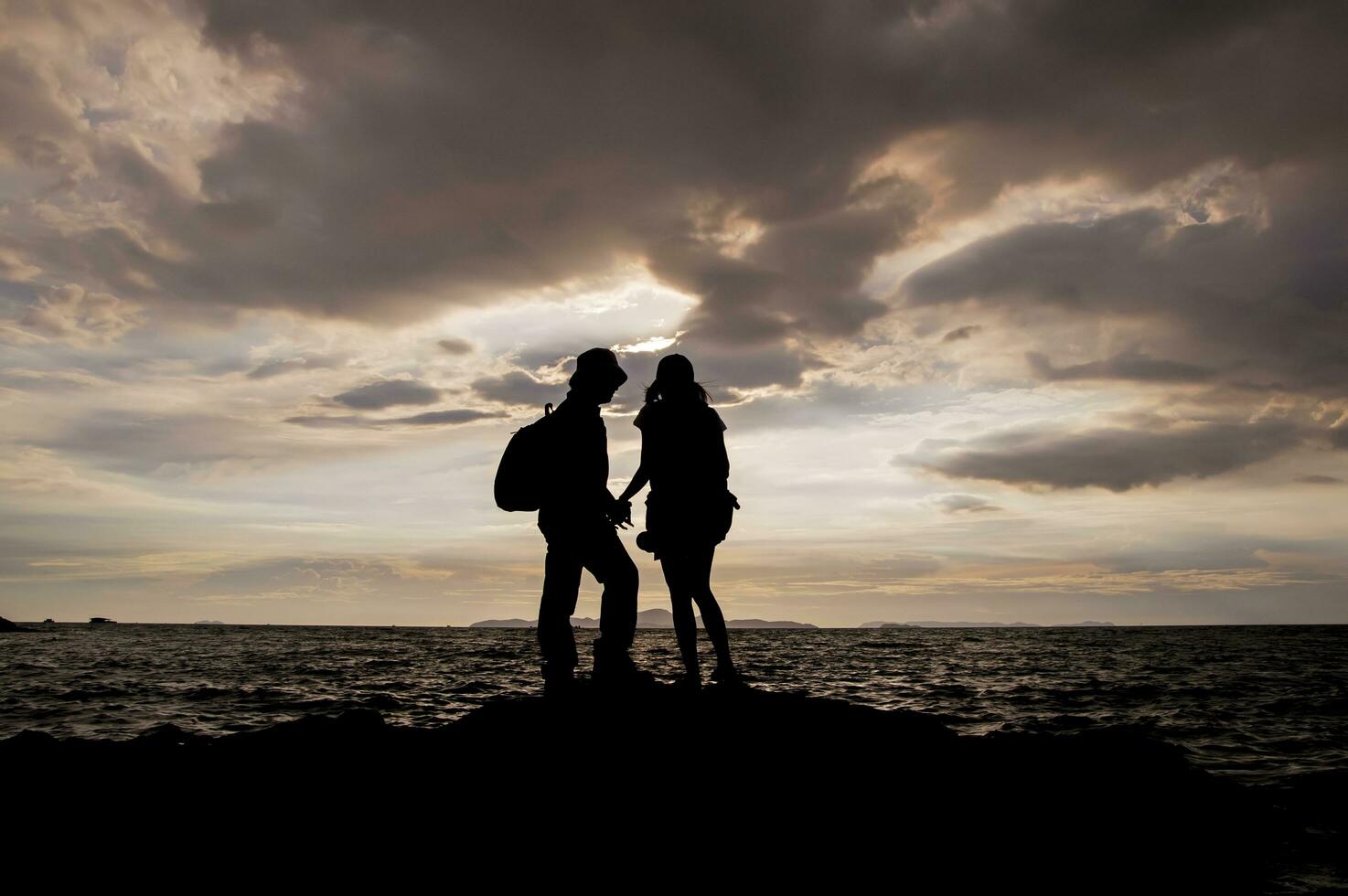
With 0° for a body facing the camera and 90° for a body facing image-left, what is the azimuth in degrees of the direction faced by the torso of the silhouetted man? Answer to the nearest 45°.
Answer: approximately 270°

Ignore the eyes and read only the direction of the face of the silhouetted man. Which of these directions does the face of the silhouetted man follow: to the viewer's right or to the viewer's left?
to the viewer's right

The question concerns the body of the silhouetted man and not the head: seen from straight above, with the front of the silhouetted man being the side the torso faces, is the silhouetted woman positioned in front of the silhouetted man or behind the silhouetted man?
in front
